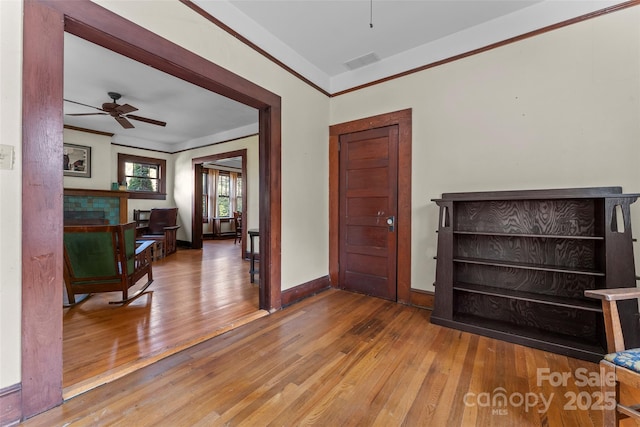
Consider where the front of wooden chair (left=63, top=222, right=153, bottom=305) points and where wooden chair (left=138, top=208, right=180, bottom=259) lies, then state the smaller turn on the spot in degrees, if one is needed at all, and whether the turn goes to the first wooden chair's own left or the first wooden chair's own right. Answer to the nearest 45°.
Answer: approximately 45° to the first wooden chair's own left

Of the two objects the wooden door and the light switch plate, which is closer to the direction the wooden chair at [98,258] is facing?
the wooden door

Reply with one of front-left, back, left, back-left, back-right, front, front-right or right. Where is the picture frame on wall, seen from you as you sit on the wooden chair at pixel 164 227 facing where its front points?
front-right

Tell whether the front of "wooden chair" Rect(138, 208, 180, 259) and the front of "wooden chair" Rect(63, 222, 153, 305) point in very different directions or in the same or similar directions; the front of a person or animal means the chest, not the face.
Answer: very different directions

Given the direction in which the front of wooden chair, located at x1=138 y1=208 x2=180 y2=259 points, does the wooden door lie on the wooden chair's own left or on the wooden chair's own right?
on the wooden chair's own left

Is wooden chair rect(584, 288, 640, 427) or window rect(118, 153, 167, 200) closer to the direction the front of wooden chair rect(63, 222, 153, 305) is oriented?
the window

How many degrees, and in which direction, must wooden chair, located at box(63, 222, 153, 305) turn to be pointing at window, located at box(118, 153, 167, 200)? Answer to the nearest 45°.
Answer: approximately 45° to its left

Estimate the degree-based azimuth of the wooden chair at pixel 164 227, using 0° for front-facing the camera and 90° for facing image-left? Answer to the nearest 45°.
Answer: approximately 45°

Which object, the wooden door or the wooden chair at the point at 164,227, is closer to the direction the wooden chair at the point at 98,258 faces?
the wooden chair

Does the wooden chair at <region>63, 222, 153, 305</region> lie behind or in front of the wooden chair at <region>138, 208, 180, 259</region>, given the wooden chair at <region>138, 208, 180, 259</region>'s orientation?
in front

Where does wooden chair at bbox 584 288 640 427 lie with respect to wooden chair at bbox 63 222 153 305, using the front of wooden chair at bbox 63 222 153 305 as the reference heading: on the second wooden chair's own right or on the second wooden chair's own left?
on the second wooden chair's own right

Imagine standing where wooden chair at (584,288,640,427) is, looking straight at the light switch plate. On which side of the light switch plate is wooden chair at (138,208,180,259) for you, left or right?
right

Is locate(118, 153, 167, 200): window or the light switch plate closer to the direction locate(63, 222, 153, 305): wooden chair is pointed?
the window

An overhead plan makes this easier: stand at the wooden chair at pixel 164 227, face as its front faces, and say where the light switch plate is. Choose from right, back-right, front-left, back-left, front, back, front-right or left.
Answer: front-left
